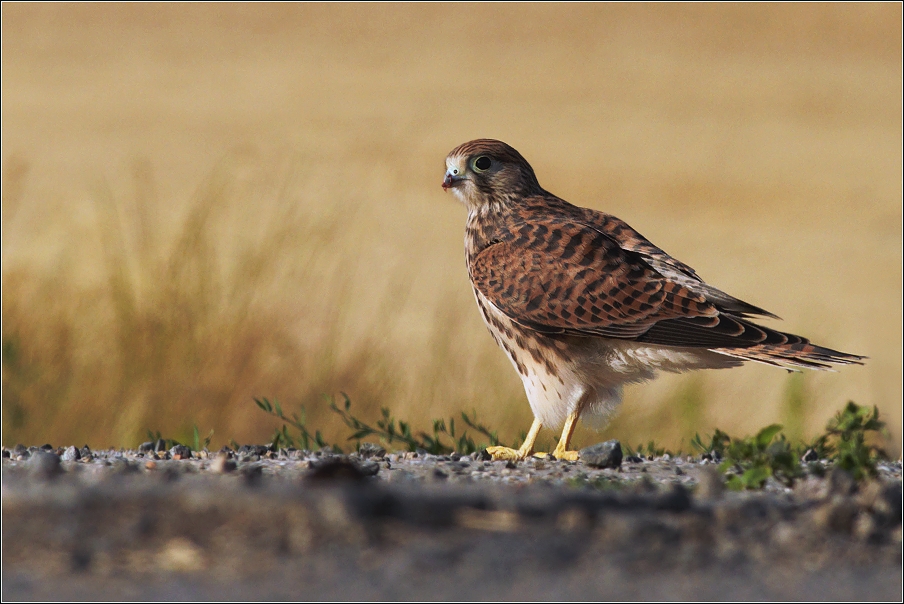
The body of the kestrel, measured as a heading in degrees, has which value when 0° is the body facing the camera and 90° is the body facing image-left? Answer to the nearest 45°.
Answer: approximately 90°

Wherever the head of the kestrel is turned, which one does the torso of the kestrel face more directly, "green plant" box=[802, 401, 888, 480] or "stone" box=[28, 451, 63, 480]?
the stone

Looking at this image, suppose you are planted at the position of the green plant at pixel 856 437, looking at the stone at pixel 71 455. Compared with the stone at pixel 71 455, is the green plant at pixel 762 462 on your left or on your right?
left

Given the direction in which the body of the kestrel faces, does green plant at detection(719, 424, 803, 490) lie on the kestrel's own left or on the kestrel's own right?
on the kestrel's own left

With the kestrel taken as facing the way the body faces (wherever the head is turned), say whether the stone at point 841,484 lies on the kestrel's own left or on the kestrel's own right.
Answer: on the kestrel's own left

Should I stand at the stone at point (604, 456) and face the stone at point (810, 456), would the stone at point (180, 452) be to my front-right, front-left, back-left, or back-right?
back-left

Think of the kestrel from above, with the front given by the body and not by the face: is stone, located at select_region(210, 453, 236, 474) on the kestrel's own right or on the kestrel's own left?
on the kestrel's own left

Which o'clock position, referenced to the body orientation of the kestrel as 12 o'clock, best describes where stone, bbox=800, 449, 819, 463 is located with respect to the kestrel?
The stone is roughly at 6 o'clock from the kestrel.

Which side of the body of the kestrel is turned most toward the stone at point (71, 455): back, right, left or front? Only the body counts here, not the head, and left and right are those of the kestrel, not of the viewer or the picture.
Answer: front

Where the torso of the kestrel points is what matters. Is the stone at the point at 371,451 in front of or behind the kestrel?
in front

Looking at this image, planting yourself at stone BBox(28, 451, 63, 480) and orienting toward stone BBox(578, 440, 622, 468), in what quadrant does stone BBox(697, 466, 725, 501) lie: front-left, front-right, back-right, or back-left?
front-right

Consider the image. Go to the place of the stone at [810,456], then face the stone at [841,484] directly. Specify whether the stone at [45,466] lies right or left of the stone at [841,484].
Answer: right
